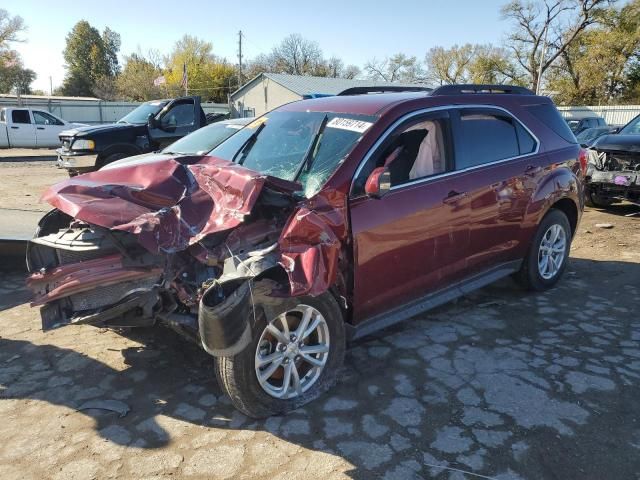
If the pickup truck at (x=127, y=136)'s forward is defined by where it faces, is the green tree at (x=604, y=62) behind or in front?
behind

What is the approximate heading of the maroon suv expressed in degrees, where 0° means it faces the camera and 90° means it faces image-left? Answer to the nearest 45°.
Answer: approximately 45°

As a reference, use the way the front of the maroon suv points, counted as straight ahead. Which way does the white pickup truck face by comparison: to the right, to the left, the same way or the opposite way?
the opposite way

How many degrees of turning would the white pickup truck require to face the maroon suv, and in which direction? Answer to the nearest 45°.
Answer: approximately 90° to its right

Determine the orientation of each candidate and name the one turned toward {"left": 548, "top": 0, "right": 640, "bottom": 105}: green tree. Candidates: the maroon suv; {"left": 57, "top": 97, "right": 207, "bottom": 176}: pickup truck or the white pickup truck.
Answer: the white pickup truck

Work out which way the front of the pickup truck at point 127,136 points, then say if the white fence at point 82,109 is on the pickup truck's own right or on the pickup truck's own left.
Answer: on the pickup truck's own right

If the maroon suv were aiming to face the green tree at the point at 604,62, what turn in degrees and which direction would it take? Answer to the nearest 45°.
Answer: approximately 180°

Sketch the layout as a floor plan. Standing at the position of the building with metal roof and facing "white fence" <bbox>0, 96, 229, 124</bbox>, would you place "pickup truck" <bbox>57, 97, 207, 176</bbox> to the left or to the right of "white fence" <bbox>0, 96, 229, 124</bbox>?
left

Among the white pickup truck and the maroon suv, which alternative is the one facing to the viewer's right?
the white pickup truck

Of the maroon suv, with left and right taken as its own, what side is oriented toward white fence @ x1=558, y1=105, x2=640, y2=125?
back

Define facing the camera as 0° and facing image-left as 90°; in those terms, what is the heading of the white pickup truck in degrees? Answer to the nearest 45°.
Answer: approximately 270°
